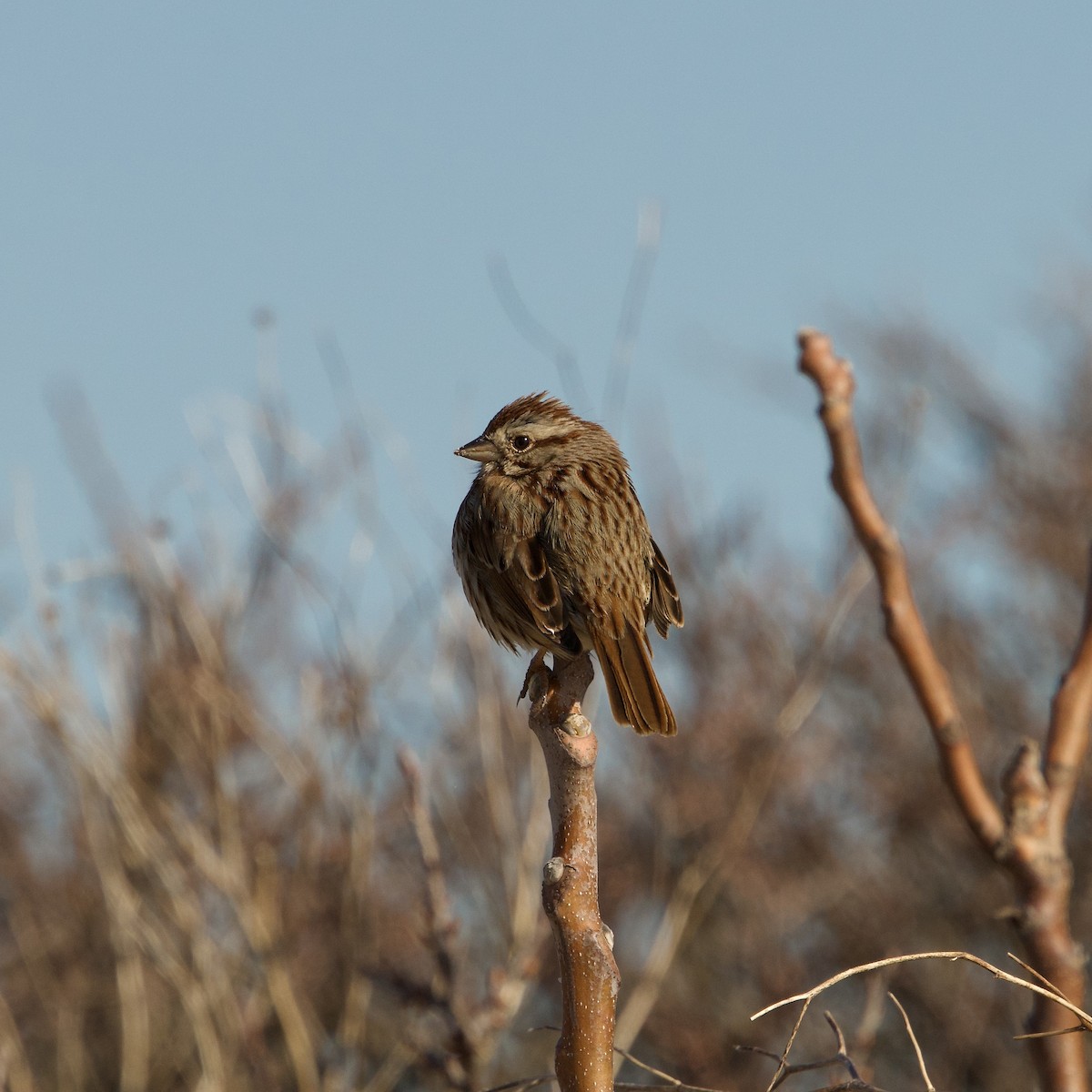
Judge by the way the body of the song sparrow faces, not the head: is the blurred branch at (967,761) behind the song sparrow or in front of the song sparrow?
behind
